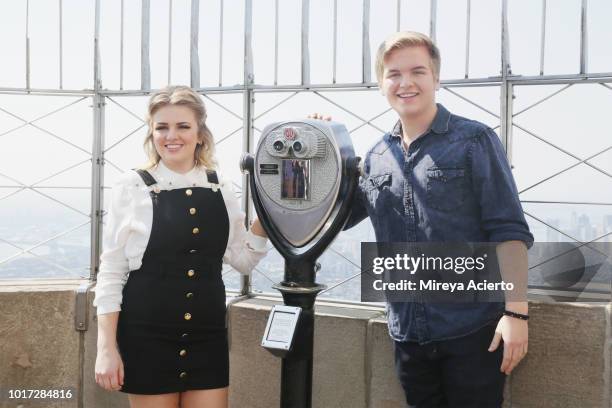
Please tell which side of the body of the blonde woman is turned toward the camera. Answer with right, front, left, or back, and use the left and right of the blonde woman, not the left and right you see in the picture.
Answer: front

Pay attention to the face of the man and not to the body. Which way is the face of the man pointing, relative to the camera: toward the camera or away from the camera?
toward the camera

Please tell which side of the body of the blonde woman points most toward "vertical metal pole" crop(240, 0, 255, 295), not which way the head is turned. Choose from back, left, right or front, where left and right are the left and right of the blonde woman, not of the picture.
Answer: back

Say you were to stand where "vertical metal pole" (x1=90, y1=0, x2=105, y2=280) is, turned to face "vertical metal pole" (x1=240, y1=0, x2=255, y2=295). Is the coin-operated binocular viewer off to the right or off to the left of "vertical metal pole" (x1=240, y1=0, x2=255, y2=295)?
right

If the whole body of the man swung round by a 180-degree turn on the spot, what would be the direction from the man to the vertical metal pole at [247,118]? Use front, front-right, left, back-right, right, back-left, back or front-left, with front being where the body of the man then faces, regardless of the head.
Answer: left

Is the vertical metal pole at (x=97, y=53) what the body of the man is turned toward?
no

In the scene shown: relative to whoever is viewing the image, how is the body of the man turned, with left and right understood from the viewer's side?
facing the viewer and to the left of the viewer

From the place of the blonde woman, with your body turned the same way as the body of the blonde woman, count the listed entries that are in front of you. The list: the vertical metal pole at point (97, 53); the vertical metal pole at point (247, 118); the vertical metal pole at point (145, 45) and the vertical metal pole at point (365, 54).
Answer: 0

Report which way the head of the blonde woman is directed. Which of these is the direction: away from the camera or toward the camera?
toward the camera

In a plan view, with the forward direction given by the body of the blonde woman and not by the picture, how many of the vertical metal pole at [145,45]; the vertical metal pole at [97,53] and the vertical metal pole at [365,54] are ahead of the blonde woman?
0

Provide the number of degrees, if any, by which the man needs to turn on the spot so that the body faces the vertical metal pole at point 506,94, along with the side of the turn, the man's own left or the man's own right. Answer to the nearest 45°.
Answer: approximately 135° to the man's own right

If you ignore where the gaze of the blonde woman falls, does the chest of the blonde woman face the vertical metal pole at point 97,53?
no

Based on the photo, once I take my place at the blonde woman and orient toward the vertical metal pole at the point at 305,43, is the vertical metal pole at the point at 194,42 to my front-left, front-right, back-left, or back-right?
front-left

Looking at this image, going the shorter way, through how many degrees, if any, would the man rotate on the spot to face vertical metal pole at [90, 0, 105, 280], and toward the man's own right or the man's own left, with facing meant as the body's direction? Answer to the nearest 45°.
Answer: approximately 90° to the man's own right

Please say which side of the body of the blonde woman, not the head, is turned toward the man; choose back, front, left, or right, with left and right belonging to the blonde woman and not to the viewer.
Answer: left

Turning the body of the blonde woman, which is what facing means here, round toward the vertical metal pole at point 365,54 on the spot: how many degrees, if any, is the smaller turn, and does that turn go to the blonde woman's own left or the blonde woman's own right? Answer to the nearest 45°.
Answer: approximately 135° to the blonde woman's own left

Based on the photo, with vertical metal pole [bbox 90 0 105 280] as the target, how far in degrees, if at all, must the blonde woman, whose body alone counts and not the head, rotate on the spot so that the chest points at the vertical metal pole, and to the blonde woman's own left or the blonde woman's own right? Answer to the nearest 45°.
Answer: approximately 180°

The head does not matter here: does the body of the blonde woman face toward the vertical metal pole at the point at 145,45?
no

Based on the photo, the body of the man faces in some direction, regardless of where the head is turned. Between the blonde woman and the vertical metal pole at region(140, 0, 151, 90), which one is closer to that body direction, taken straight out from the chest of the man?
the blonde woman

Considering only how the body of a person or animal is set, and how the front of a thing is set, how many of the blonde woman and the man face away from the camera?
0
